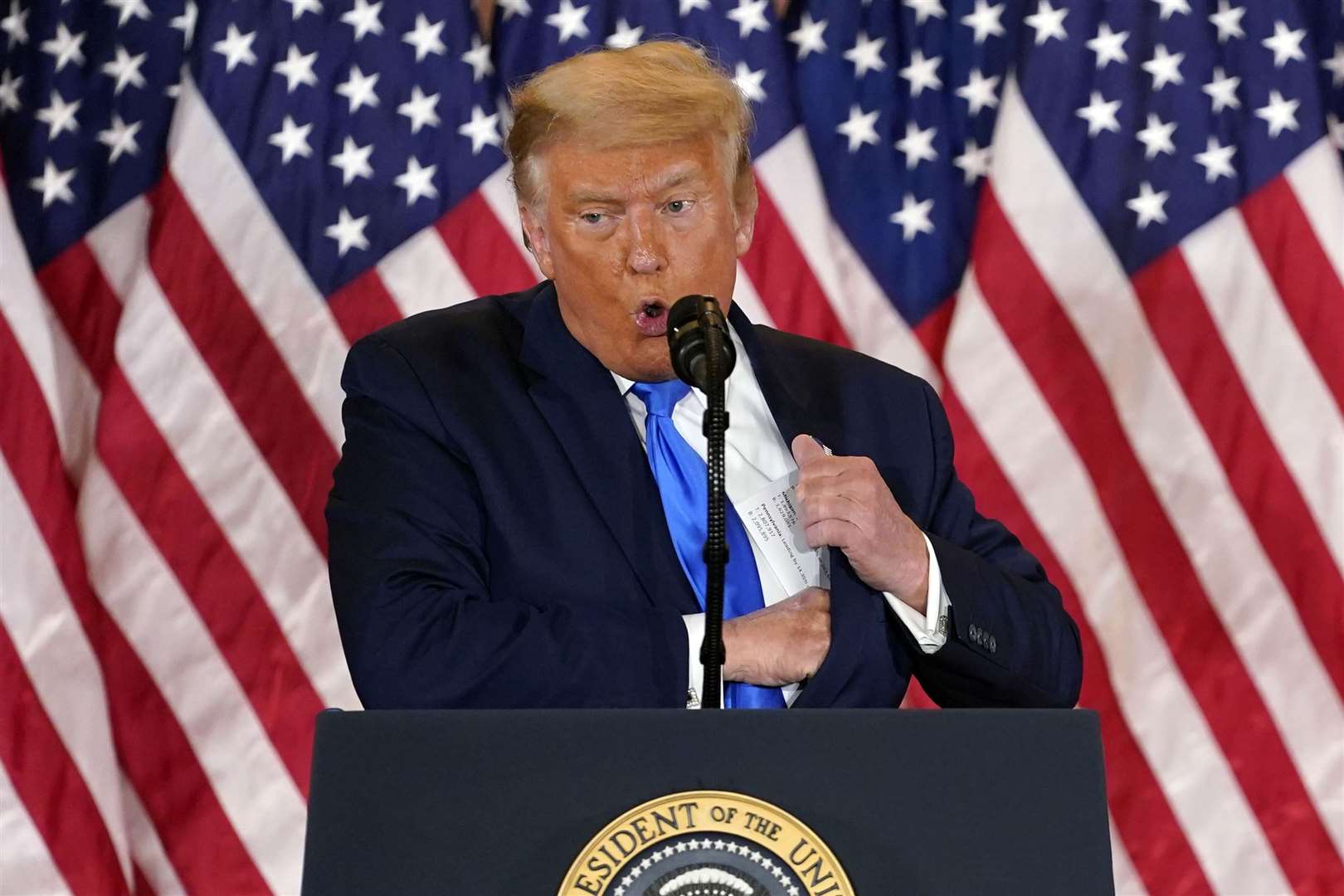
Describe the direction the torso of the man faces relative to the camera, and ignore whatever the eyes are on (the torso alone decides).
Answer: toward the camera

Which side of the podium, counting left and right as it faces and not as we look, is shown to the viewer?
front

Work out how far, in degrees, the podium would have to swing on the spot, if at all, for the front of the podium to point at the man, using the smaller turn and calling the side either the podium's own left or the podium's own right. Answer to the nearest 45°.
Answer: approximately 180°

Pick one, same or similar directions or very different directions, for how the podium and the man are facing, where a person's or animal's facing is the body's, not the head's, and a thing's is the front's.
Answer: same or similar directions

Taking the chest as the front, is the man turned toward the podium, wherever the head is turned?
yes
